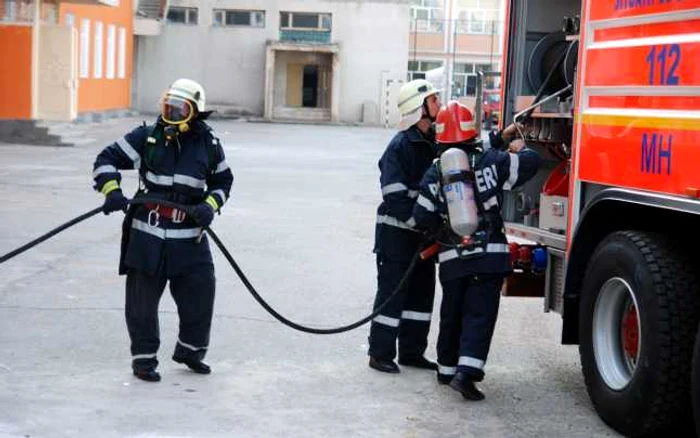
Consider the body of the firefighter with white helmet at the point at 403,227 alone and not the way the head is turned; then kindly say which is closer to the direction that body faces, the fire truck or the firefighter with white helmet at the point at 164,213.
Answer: the fire truck

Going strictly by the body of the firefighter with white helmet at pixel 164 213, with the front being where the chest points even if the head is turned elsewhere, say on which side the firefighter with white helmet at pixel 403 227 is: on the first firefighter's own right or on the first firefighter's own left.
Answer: on the first firefighter's own left

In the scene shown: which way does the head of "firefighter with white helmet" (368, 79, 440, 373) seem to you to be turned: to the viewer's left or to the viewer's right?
to the viewer's right

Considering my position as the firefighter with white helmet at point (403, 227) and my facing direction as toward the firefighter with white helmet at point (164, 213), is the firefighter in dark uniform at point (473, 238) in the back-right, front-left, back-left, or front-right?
back-left

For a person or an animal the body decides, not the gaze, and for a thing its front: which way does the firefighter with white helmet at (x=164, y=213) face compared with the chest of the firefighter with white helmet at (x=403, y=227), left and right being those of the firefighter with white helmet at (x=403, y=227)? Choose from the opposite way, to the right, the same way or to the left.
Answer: to the right

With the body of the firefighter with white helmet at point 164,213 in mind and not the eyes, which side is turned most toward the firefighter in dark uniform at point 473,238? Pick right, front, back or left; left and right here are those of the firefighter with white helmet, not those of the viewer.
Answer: left

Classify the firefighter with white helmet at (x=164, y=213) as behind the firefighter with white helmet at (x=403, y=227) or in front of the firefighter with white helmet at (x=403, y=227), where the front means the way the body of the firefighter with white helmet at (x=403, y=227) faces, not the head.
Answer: behind

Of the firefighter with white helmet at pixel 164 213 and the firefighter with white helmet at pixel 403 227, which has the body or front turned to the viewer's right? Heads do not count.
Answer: the firefighter with white helmet at pixel 403 227

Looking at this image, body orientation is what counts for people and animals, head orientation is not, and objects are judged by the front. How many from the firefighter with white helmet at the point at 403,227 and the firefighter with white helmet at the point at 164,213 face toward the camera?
1

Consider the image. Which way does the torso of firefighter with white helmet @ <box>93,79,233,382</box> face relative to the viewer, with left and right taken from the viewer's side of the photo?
facing the viewer

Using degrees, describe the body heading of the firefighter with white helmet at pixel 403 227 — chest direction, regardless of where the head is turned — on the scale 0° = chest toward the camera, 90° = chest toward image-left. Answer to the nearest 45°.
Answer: approximately 270°

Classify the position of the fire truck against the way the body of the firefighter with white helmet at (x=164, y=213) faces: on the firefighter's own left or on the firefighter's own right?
on the firefighter's own left

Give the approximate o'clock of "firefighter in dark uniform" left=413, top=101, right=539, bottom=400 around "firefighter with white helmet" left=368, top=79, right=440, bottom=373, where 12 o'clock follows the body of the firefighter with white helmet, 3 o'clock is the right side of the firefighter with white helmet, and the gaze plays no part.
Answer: The firefighter in dark uniform is roughly at 2 o'clock from the firefighter with white helmet.
